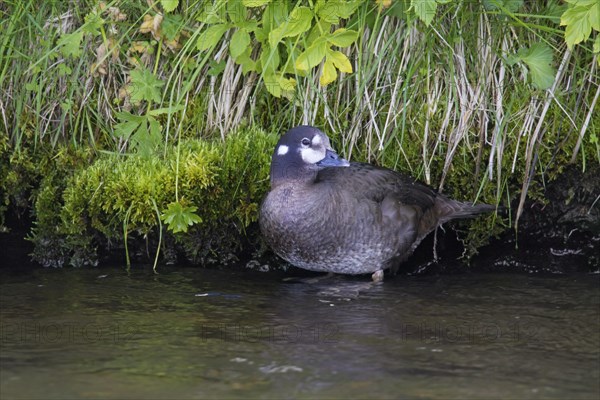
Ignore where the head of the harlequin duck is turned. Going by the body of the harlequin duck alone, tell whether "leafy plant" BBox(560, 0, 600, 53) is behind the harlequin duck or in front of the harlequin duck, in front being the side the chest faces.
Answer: behind

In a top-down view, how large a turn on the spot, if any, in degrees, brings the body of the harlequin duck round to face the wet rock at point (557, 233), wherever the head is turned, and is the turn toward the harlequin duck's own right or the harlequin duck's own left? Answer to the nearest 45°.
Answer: approximately 180°

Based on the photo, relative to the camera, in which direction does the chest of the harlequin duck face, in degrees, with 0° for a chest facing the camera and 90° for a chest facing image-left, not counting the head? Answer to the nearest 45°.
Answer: approximately 90°
